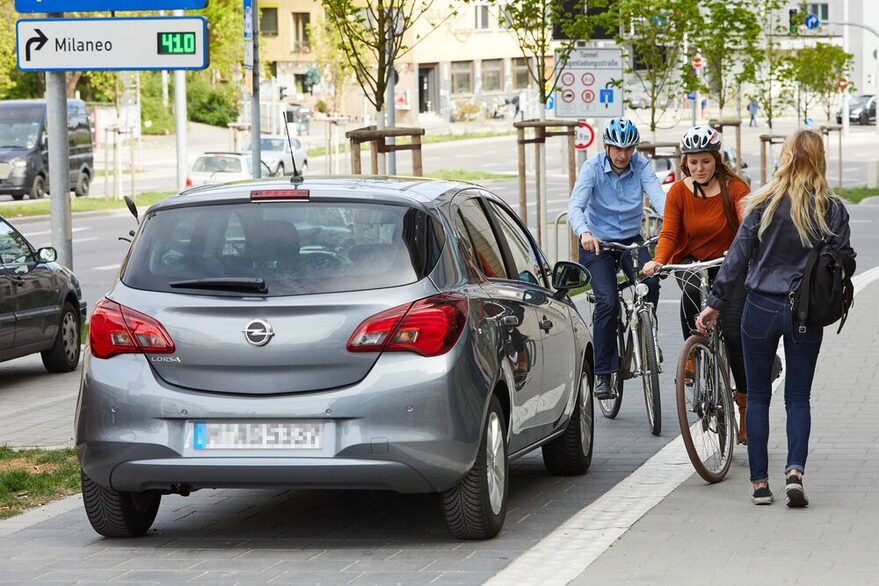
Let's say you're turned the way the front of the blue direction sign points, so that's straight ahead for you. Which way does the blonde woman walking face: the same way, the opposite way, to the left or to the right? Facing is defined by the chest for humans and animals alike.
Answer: the opposite way

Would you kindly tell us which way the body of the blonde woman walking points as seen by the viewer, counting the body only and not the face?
away from the camera

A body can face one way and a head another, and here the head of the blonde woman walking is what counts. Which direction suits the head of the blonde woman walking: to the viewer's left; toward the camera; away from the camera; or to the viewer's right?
away from the camera

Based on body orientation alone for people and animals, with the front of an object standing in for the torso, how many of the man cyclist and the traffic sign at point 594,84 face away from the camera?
0

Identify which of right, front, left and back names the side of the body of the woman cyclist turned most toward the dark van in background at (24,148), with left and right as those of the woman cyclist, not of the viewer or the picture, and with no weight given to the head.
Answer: right

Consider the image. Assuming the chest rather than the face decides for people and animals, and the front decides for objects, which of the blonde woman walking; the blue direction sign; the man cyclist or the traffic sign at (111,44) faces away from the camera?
the blonde woman walking

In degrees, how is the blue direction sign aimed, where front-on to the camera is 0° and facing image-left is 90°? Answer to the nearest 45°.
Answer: approximately 0°

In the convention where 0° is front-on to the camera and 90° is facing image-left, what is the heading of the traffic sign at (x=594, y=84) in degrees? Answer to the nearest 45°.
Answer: approximately 0°

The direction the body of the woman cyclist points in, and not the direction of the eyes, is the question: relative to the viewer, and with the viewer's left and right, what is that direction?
facing the viewer and to the left of the viewer

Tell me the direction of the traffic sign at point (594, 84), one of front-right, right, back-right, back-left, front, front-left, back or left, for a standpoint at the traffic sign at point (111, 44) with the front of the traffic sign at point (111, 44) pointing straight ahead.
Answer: back-left

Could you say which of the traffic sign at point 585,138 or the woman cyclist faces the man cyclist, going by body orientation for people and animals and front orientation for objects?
the traffic sign
